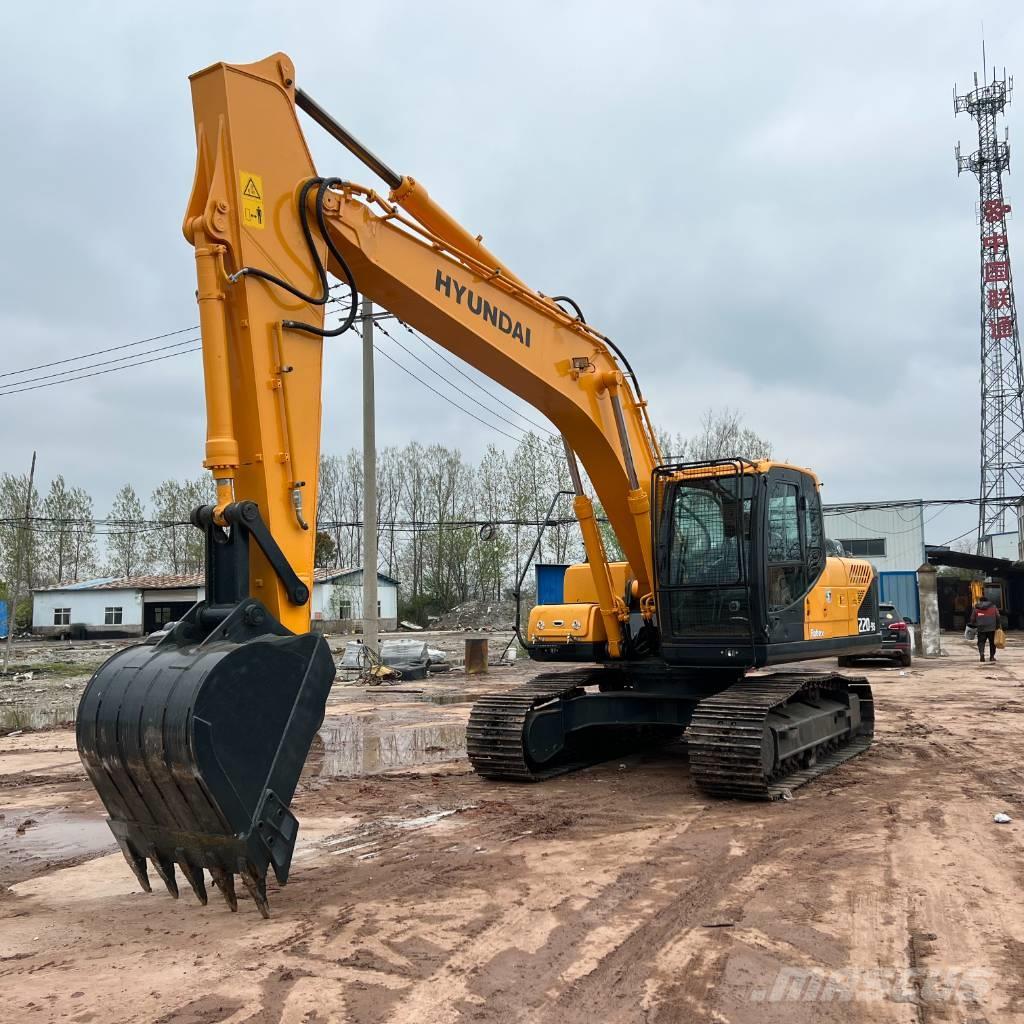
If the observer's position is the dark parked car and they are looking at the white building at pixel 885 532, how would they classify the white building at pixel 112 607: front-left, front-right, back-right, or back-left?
front-left

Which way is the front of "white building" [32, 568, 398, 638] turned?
toward the camera

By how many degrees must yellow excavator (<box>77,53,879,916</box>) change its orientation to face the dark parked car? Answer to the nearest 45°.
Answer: approximately 180°

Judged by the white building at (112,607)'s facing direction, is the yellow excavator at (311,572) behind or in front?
in front

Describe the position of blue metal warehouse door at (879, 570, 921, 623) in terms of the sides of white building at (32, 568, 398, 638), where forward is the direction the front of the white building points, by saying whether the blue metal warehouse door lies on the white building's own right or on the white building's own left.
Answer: on the white building's own left

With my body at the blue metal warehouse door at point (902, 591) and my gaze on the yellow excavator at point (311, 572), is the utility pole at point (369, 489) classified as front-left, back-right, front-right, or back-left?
front-right

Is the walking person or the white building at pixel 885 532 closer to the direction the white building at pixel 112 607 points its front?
the walking person

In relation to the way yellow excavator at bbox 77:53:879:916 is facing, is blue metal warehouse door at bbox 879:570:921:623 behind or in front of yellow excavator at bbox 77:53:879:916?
behind

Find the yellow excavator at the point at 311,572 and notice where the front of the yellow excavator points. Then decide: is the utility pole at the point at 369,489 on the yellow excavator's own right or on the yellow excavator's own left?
on the yellow excavator's own right

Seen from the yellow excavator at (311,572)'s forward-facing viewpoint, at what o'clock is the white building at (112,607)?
The white building is roughly at 4 o'clock from the yellow excavator.

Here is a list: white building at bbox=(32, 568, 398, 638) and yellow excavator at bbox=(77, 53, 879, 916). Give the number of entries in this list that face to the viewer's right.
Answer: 0

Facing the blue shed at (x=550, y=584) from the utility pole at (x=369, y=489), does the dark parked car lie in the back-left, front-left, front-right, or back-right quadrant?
front-right

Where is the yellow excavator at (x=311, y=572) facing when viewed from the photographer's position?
facing the viewer and to the left of the viewer
